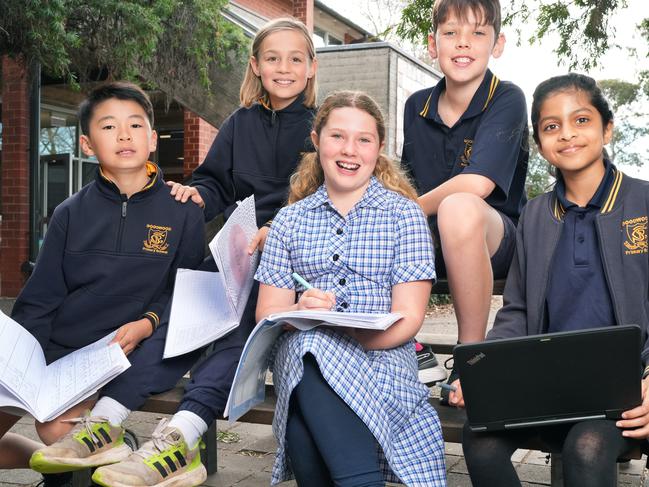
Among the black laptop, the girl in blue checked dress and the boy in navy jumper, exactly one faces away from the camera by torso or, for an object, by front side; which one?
the black laptop

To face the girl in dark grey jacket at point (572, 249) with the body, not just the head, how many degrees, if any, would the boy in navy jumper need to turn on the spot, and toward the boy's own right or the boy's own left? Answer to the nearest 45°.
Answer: approximately 45° to the boy's own left

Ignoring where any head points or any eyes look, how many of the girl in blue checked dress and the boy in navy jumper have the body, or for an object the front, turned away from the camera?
0

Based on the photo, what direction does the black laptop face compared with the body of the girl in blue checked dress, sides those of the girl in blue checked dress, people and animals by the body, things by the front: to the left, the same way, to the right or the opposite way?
the opposite way

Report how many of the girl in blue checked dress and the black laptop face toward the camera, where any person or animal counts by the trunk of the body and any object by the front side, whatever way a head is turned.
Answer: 1

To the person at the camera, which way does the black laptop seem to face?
facing away from the viewer

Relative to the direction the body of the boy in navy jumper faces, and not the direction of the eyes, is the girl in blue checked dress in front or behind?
in front

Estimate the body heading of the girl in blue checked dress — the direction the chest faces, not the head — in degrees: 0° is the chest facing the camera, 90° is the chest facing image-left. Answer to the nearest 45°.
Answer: approximately 0°

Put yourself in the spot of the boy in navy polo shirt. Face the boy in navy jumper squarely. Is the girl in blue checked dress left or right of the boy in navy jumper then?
left

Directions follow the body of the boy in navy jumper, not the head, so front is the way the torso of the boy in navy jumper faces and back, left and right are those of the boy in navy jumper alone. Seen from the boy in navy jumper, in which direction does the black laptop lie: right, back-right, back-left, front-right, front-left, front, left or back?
front-left

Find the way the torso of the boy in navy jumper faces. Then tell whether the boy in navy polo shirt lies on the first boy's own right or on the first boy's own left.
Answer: on the first boy's own left

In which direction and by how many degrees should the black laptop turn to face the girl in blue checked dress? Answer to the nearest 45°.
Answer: approximately 90° to its left

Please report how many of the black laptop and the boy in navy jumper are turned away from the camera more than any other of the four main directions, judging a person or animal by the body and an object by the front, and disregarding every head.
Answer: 1

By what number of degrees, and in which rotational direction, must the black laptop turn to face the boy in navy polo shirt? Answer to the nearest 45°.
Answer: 0° — it already faces them
